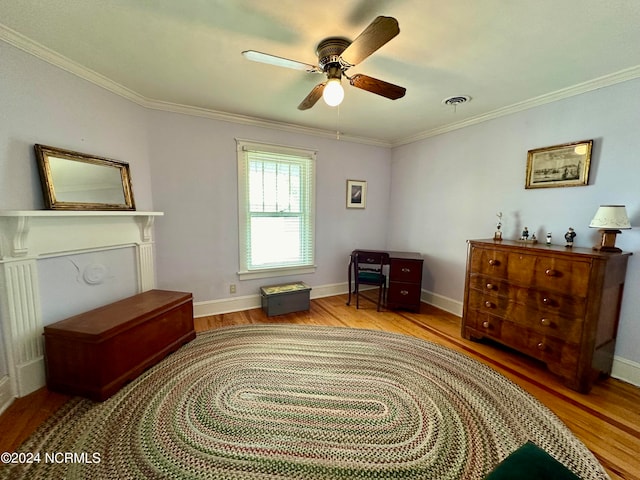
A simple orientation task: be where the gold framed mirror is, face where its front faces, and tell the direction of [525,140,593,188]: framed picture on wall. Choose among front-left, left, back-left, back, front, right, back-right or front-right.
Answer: front

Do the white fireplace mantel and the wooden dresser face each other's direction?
yes

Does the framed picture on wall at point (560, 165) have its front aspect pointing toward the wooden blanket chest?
yes

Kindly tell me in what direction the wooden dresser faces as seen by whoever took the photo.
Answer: facing the viewer and to the left of the viewer

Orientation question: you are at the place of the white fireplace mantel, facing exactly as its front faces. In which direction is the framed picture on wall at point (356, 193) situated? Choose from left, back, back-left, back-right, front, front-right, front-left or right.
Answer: front-left

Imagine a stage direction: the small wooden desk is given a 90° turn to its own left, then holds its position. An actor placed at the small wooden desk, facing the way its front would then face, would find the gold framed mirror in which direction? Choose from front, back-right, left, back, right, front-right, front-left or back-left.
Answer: back-right

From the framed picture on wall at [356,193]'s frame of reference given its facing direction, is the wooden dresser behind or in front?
in front

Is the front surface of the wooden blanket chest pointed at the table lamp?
yes

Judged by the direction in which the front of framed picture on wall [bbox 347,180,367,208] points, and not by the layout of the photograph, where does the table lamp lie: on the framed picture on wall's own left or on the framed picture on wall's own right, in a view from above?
on the framed picture on wall's own left

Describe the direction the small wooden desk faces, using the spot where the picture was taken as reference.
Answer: facing the viewer

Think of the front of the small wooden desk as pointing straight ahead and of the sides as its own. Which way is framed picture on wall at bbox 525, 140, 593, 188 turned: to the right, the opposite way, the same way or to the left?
to the right

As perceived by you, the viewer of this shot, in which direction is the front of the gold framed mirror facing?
facing the viewer and to the right of the viewer

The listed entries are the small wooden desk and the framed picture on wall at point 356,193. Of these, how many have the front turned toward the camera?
2

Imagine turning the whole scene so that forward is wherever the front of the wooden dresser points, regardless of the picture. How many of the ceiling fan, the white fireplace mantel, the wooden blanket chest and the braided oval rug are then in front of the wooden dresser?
4

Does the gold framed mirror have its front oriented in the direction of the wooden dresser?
yes

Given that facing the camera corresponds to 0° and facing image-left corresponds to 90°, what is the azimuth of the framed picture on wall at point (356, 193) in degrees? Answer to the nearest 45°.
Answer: approximately 0°
